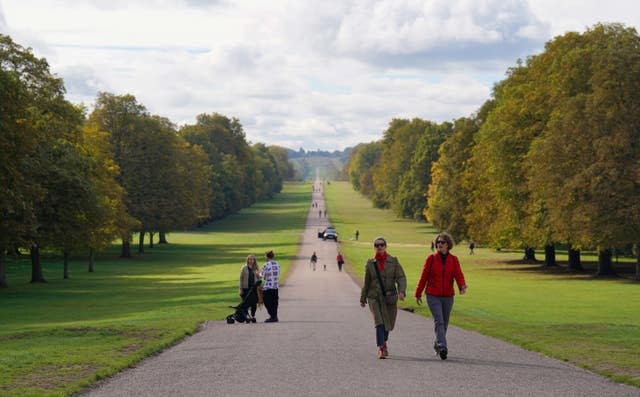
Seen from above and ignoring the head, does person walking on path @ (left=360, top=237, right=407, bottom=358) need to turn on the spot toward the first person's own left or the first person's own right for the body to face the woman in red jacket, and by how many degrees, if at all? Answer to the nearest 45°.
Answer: approximately 90° to the first person's own left

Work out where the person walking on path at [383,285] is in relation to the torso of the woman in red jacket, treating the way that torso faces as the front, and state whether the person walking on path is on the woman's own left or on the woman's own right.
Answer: on the woman's own right

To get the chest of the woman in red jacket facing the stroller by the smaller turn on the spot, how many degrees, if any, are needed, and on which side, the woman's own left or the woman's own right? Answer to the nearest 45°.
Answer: approximately 135° to the woman's own right

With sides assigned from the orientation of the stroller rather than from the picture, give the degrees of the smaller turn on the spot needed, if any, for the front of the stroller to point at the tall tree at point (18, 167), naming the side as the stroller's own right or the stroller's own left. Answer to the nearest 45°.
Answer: approximately 45° to the stroller's own right

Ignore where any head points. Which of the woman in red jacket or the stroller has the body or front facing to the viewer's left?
the stroller

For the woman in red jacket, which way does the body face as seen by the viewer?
toward the camera

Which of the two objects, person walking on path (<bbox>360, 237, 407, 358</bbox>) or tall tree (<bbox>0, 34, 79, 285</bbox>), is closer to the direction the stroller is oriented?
the tall tree

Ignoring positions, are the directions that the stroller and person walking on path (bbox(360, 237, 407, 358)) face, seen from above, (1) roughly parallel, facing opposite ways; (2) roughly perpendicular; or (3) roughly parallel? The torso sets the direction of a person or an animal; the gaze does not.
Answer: roughly perpendicular

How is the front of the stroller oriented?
to the viewer's left

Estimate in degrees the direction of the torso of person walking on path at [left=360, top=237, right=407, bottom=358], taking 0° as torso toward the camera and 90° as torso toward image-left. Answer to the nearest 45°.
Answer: approximately 0°

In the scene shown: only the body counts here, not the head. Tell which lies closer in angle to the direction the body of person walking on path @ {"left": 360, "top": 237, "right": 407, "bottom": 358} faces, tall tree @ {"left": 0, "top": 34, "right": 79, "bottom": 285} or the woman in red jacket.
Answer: the woman in red jacket

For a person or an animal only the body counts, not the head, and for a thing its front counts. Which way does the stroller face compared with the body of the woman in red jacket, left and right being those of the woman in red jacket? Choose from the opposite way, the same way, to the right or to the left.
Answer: to the right

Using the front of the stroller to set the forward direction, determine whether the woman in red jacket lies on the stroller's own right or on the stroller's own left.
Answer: on the stroller's own left

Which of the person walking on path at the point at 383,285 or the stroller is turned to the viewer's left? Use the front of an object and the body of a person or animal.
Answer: the stroller

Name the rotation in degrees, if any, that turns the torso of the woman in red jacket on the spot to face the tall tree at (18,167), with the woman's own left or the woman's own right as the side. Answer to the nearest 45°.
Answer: approximately 135° to the woman's own right
